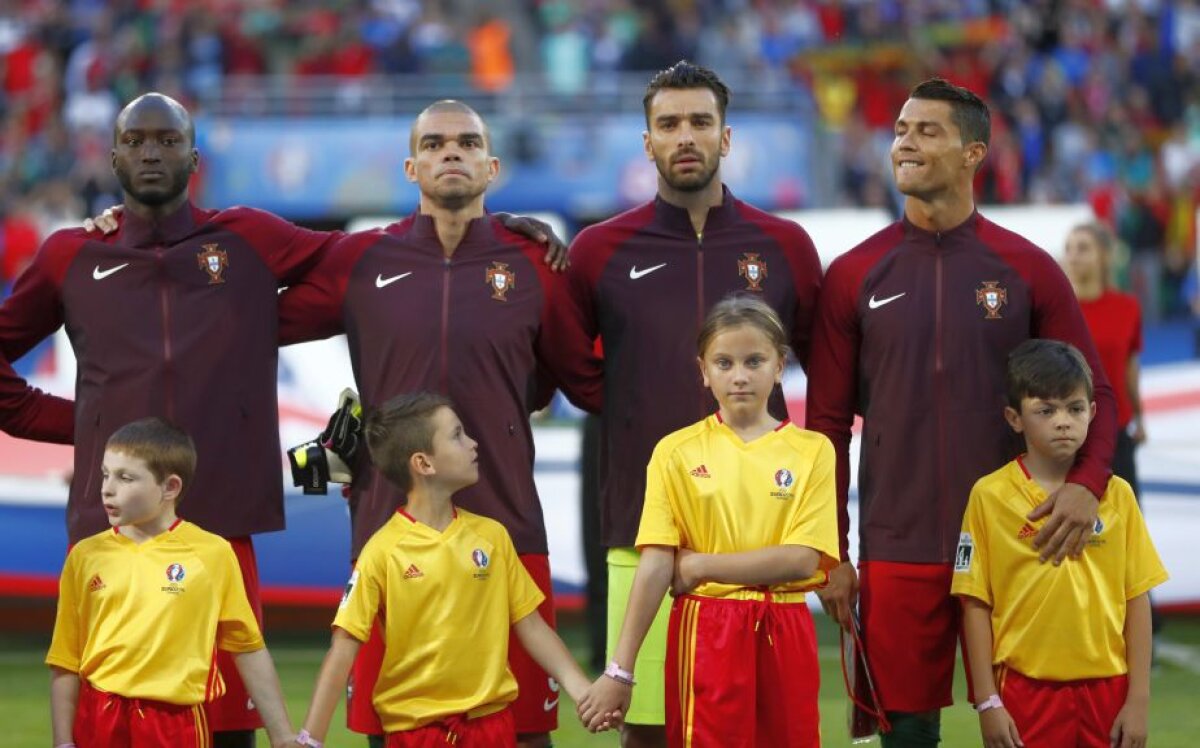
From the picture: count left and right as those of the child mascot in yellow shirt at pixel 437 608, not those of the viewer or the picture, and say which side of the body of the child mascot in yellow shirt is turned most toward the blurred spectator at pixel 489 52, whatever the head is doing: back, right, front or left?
back

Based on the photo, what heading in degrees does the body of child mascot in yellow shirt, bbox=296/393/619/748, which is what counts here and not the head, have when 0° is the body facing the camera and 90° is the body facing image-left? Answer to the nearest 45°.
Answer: approximately 0°
